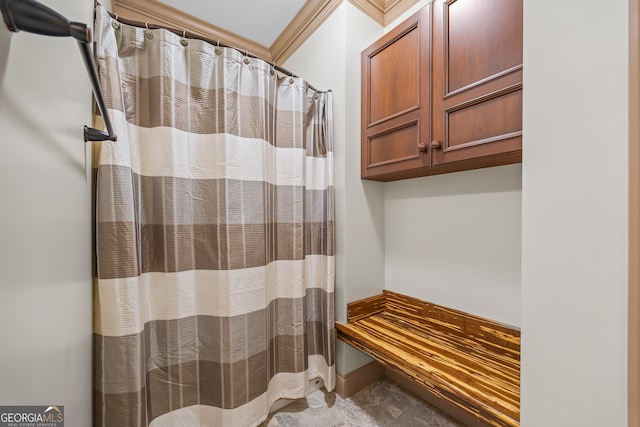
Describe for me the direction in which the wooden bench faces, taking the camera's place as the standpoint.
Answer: facing the viewer and to the left of the viewer

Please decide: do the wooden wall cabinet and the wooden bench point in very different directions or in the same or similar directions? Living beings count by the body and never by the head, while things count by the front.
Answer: same or similar directions

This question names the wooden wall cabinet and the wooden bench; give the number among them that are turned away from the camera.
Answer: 0

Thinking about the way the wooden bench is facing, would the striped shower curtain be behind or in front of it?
in front
